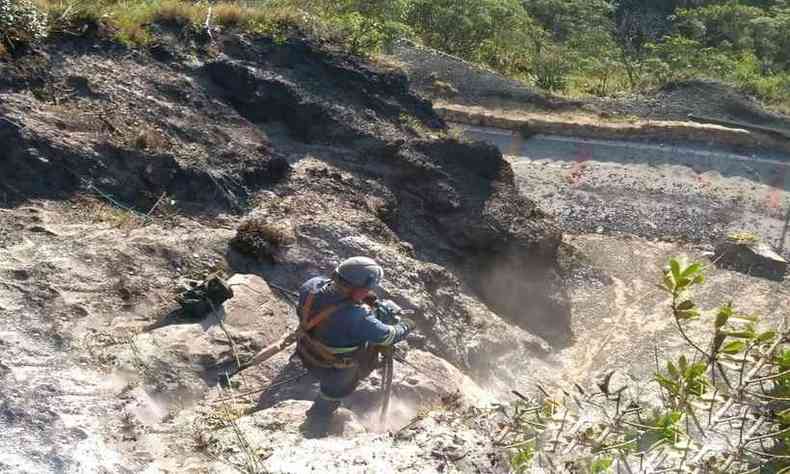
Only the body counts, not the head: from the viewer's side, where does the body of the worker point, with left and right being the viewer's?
facing to the right of the viewer

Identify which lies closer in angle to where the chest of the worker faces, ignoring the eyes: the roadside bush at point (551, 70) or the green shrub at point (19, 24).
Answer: the roadside bush

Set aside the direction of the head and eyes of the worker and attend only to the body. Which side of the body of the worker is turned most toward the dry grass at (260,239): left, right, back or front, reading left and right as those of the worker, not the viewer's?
left

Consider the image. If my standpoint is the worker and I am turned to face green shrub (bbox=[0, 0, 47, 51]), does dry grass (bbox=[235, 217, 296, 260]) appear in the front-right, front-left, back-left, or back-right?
front-right

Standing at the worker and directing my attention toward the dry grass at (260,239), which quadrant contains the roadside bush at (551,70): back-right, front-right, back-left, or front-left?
front-right
